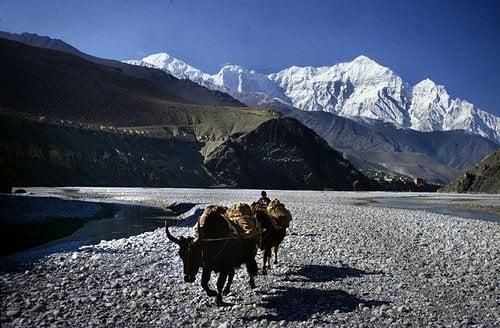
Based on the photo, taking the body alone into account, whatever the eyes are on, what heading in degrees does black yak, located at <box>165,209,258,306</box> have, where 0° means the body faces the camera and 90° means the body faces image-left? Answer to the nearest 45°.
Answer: approximately 45°

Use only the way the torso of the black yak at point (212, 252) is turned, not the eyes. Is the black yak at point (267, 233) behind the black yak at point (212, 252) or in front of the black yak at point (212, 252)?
behind
